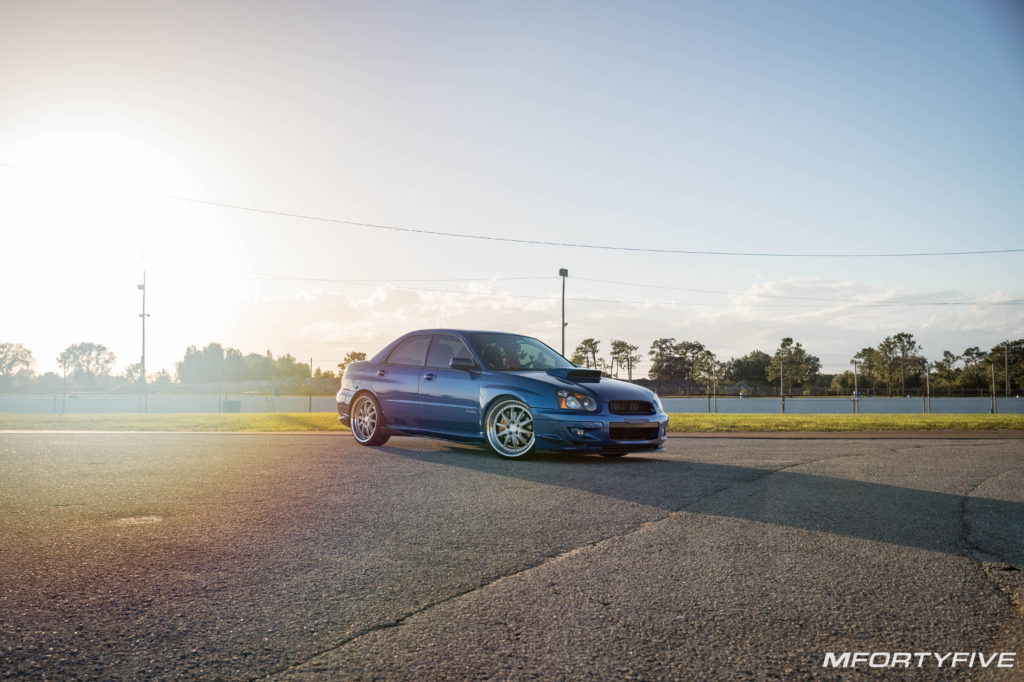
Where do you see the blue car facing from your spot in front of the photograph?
facing the viewer and to the right of the viewer
